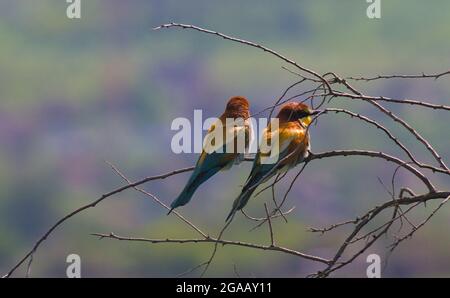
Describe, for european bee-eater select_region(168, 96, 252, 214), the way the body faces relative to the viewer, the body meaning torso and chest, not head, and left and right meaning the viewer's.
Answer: facing away from the viewer and to the right of the viewer
